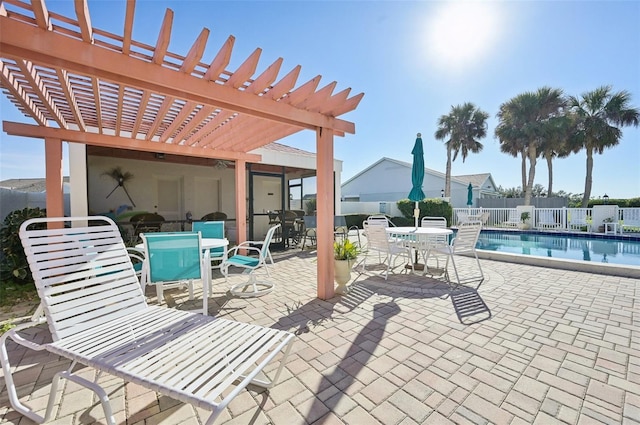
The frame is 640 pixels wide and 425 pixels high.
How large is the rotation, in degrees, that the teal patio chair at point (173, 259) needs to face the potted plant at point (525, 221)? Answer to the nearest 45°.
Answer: approximately 90° to its right

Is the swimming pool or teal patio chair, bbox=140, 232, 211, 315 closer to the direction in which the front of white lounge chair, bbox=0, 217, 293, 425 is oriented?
the swimming pool

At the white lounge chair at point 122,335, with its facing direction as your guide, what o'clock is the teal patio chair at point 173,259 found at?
The teal patio chair is roughly at 8 o'clock from the white lounge chair.

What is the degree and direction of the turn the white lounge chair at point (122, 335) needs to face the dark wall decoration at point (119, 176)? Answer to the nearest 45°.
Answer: approximately 135° to its left

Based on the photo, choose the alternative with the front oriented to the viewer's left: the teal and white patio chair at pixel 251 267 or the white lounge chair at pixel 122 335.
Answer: the teal and white patio chair

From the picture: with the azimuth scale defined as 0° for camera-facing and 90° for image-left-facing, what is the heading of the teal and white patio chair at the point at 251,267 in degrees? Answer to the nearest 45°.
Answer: approximately 90°

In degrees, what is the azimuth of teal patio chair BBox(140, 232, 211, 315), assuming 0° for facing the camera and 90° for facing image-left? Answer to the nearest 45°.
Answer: approximately 180°

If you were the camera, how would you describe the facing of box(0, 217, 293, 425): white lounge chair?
facing the viewer and to the right of the viewer

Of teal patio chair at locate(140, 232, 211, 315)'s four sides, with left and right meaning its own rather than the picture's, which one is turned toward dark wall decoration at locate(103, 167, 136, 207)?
front

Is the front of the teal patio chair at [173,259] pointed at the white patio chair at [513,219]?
no

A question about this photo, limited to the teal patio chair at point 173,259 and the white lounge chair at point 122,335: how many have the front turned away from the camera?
1

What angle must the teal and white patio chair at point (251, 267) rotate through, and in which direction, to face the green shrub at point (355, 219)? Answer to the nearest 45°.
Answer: approximately 135° to its right

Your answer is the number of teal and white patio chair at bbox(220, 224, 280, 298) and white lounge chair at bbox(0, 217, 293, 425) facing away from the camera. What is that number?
0

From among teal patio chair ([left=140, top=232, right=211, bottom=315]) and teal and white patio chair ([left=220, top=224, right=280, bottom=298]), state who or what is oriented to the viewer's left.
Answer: the teal and white patio chair

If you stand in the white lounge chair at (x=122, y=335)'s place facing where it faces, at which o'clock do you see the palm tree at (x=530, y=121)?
The palm tree is roughly at 10 o'clock from the white lounge chair.

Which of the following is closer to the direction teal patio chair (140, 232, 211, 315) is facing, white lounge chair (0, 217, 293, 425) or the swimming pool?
the swimming pool

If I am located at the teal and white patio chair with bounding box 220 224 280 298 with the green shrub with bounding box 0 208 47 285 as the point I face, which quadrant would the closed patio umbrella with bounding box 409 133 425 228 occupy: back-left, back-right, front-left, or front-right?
back-right

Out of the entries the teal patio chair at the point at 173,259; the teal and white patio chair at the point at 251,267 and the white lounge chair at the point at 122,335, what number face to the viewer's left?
1
